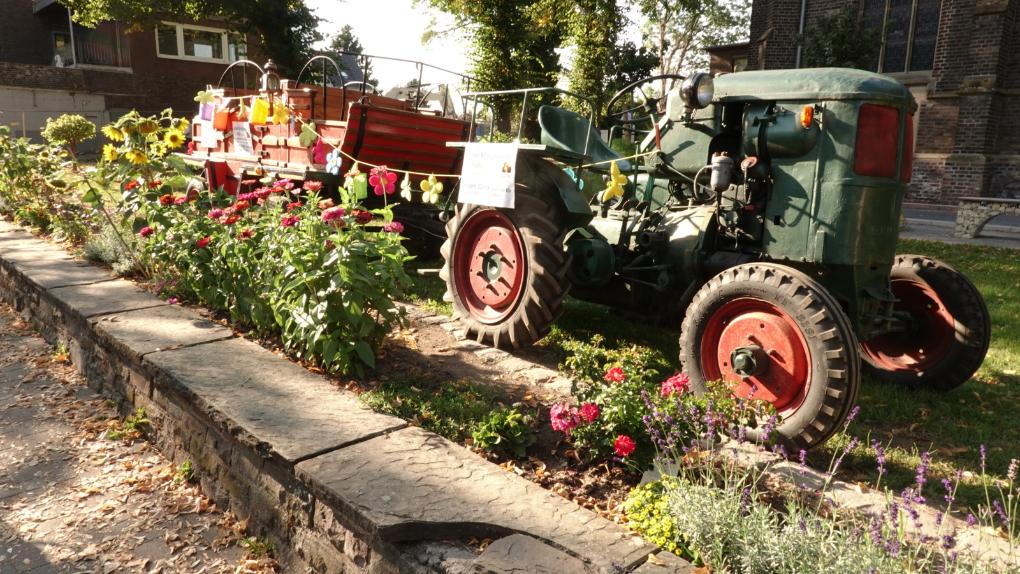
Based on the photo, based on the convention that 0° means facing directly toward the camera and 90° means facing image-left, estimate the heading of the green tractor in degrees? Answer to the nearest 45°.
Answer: approximately 315°

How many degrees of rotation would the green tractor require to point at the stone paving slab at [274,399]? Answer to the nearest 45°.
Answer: approximately 90° to its right

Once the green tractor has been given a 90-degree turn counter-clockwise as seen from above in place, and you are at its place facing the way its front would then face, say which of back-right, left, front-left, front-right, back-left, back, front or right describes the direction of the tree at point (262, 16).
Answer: left

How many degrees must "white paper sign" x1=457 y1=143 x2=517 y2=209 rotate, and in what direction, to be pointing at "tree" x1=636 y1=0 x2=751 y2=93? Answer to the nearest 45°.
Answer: approximately 180°

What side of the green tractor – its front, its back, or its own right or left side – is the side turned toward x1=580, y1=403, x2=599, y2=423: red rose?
right

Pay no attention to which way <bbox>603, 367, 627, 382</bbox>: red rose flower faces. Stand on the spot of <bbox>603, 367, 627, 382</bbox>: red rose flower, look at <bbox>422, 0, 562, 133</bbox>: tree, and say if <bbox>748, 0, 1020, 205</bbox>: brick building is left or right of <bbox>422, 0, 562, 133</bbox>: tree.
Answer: right

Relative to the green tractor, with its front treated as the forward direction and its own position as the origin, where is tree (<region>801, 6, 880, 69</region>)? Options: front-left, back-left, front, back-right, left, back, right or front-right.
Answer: back-left

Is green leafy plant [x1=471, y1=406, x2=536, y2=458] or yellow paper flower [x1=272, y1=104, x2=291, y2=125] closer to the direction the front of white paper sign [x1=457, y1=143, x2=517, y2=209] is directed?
the green leafy plant

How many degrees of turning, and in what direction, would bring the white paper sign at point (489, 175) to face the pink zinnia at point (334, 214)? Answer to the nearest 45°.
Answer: approximately 45° to its right

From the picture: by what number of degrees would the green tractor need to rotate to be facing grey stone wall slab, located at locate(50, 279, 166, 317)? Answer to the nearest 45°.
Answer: approximately 135° to its right

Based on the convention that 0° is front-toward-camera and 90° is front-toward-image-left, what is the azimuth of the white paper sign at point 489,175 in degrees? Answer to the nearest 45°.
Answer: approximately 0°

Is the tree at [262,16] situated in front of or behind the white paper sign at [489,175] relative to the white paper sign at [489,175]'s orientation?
behind

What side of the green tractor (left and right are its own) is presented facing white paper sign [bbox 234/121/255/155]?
back
